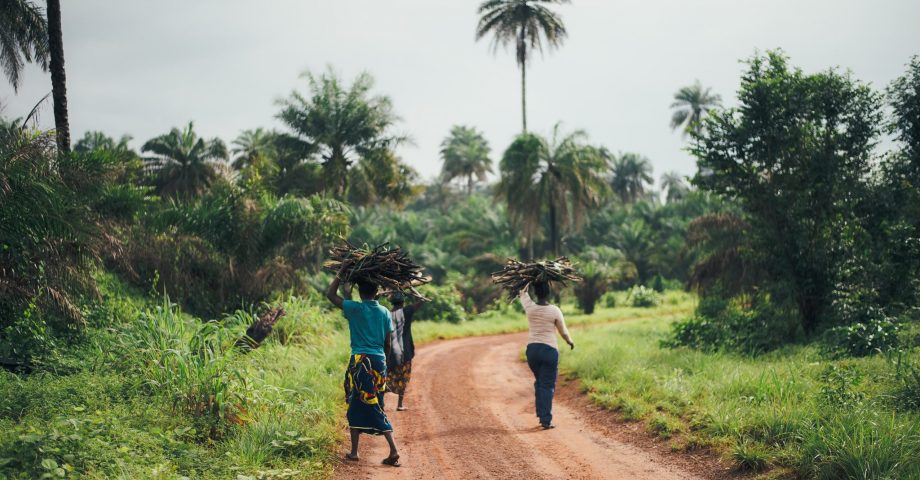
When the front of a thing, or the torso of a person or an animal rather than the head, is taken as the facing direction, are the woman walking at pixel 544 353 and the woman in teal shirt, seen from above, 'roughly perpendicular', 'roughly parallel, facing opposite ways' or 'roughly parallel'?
roughly parallel

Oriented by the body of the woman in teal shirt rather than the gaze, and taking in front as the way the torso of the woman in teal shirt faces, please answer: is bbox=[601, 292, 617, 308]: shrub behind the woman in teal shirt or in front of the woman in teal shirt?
in front

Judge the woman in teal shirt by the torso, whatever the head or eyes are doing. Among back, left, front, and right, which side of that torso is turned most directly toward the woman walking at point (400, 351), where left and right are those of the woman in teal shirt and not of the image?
front

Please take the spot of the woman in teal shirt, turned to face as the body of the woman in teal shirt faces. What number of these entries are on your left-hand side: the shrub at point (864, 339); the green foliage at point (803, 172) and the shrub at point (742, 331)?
0

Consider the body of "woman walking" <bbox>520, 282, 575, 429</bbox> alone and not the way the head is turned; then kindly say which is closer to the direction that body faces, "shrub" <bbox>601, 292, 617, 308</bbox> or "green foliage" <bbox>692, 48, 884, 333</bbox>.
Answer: the shrub

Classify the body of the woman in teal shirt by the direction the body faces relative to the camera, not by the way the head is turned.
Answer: away from the camera

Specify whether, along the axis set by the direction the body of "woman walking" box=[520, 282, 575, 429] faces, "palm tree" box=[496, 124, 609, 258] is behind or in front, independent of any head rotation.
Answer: in front

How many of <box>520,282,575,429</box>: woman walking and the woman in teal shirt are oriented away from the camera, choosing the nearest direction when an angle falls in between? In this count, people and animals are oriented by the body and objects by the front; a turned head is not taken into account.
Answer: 2

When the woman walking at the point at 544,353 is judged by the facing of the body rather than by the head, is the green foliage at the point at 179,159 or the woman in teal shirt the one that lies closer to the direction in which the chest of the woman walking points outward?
the green foliage

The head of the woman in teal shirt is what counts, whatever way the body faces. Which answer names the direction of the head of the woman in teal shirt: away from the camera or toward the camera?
away from the camera

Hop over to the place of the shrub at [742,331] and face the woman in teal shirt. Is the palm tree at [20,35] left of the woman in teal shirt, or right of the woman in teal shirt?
right

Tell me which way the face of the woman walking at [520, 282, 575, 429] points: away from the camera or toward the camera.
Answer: away from the camera

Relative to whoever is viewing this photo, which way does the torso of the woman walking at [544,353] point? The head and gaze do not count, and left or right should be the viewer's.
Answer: facing away from the viewer

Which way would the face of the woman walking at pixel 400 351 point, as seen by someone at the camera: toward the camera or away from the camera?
away from the camera
